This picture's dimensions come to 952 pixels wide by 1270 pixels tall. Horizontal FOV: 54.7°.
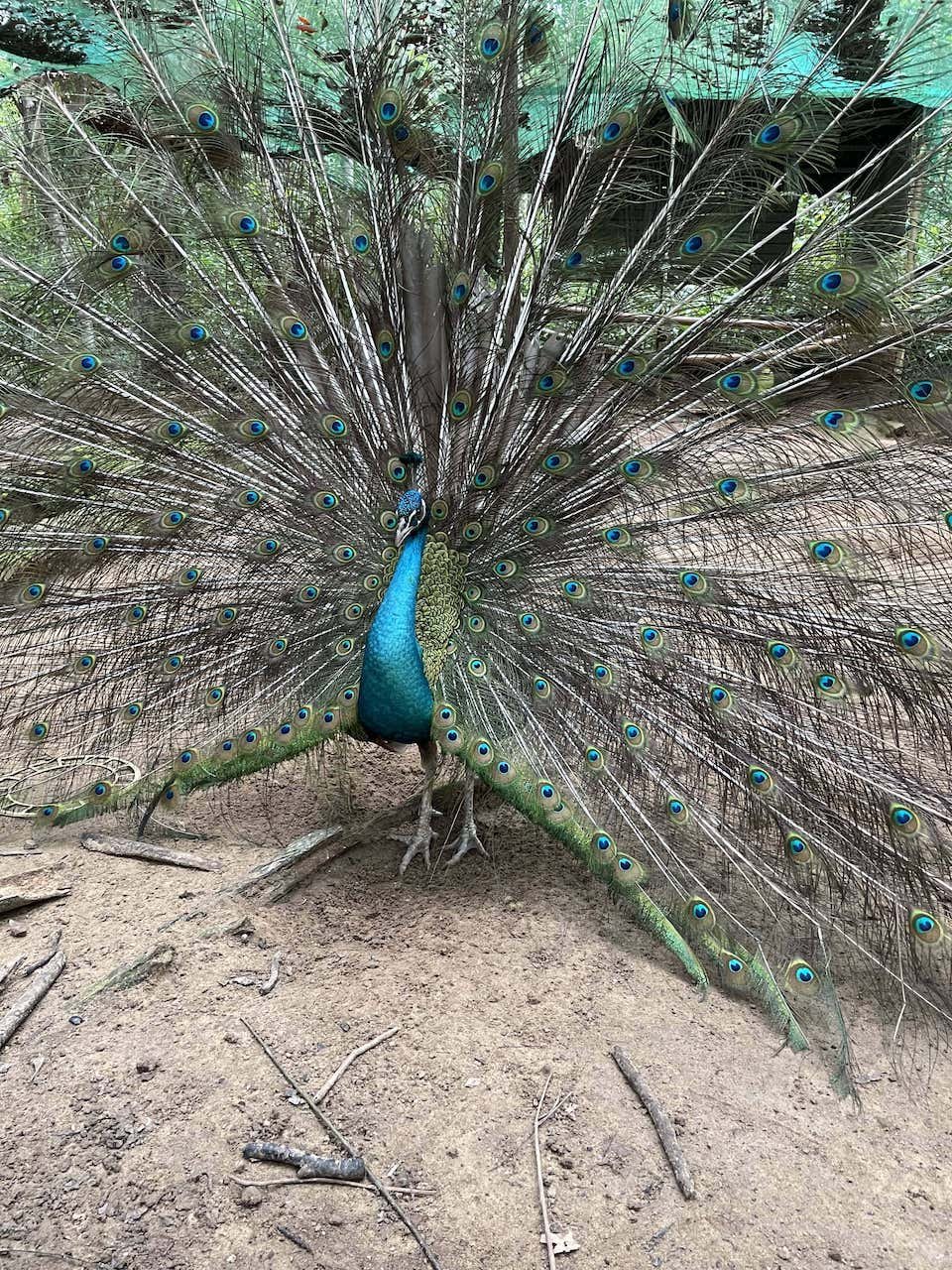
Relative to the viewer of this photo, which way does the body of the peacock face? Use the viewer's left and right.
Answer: facing the viewer and to the left of the viewer

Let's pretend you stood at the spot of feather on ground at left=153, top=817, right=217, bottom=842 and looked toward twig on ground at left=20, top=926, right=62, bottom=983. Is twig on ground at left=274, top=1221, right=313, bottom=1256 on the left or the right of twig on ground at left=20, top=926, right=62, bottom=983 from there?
left
